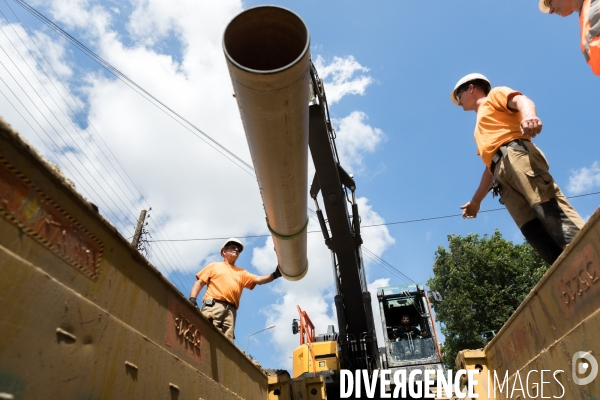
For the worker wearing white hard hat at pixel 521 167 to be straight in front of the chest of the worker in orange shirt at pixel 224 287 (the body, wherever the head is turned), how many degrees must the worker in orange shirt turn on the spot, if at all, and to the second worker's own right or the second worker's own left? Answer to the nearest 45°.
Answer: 0° — they already face them

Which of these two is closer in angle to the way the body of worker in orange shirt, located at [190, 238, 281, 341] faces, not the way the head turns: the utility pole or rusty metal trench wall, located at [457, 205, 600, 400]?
the rusty metal trench wall

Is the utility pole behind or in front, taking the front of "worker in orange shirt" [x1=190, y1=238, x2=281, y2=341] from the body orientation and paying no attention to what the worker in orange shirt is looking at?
behind

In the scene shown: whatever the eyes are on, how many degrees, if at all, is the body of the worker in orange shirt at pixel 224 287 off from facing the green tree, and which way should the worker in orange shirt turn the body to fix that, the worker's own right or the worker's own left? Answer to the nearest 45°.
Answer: approximately 90° to the worker's own left

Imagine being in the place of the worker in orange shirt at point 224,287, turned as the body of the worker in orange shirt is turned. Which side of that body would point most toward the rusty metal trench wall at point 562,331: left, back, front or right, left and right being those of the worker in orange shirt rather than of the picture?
front

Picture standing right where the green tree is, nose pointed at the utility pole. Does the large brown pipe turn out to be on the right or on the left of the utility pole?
left

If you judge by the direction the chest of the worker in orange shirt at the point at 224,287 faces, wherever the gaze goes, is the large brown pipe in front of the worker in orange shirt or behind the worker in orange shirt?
in front

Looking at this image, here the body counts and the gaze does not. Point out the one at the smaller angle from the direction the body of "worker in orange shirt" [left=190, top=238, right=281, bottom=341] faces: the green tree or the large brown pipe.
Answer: the large brown pipe

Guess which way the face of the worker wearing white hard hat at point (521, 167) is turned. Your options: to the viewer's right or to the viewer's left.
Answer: to the viewer's left

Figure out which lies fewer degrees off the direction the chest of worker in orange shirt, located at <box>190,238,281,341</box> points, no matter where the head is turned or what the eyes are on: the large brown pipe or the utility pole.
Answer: the large brown pipe
